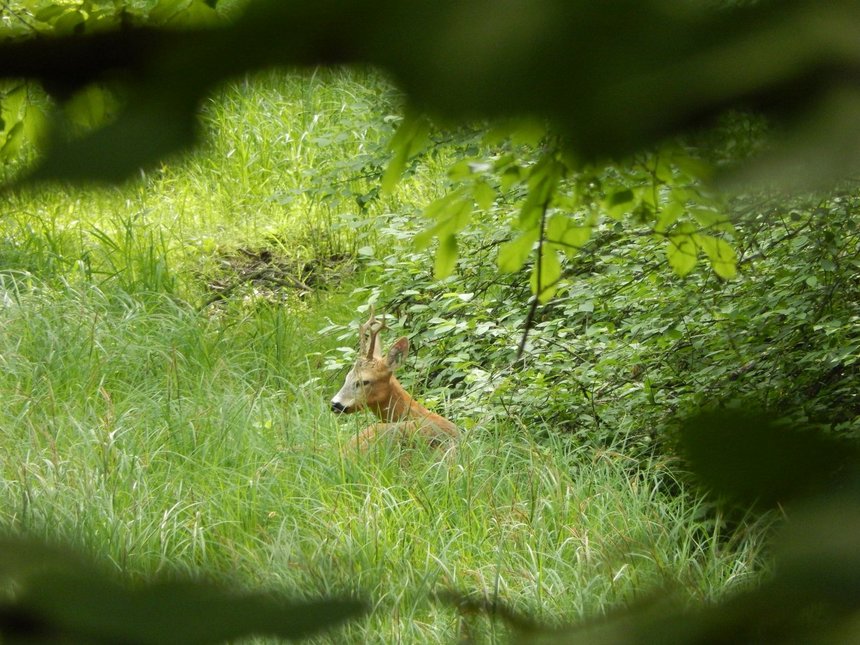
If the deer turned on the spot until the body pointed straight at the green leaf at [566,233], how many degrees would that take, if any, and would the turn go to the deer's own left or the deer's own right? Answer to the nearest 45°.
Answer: approximately 90° to the deer's own left

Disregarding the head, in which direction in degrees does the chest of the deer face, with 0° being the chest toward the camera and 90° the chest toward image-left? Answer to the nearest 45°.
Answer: approximately 90°

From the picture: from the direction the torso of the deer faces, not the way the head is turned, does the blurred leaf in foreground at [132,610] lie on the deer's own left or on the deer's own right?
on the deer's own left

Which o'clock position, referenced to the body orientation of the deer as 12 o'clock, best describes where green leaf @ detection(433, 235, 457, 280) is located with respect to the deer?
The green leaf is roughly at 9 o'clock from the deer.
